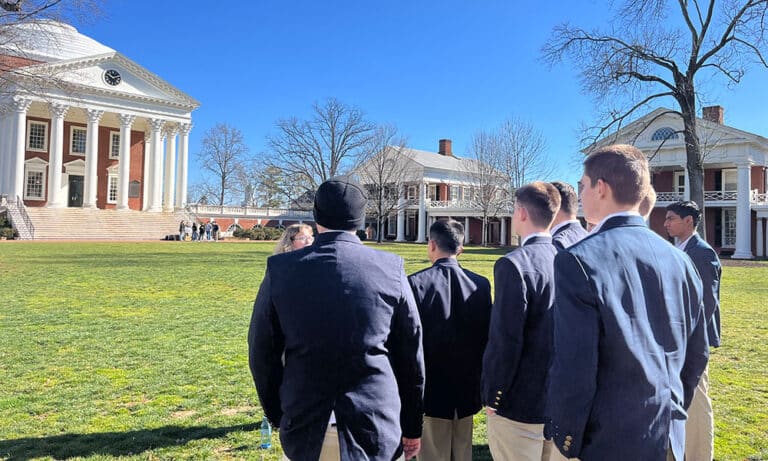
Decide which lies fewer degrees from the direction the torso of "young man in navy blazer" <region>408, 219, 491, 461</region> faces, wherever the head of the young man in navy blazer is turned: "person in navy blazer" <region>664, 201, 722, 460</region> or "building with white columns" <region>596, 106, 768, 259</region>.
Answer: the building with white columns

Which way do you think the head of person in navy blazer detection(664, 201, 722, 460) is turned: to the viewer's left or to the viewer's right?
to the viewer's left

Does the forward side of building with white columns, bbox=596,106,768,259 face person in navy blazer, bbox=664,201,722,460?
yes

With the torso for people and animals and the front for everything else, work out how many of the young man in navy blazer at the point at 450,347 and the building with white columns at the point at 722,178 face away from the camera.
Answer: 1

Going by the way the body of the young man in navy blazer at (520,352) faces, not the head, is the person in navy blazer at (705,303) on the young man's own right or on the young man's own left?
on the young man's own right

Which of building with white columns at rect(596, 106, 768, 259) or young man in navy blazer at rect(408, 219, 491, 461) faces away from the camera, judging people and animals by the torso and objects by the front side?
the young man in navy blazer

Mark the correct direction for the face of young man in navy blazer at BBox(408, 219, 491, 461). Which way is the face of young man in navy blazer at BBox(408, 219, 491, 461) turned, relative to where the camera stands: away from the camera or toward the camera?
away from the camera

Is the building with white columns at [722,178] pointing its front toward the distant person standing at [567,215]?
yes

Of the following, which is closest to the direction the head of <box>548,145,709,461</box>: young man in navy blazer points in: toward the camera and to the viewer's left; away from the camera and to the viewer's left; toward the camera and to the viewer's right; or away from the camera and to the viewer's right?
away from the camera and to the viewer's left

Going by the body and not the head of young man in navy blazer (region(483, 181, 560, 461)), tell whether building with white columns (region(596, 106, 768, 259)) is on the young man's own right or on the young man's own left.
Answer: on the young man's own right

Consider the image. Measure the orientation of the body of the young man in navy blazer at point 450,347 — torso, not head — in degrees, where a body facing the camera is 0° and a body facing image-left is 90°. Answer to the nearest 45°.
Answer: approximately 180°

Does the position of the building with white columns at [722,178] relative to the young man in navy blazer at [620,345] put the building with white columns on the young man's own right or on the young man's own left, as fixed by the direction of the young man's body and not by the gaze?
on the young man's own right

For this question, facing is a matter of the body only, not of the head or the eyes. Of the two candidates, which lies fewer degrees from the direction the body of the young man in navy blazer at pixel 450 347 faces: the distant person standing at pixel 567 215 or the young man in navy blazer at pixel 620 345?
the distant person standing
